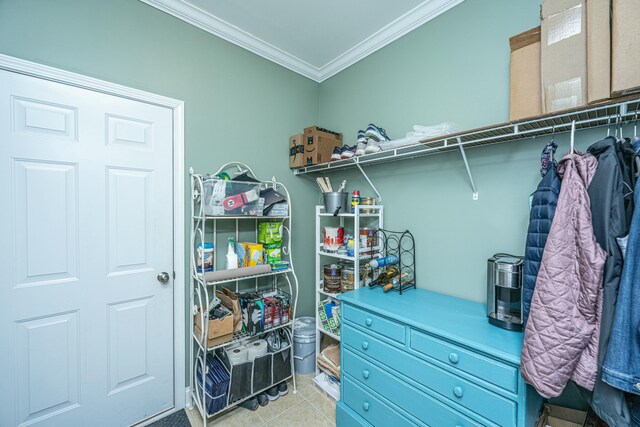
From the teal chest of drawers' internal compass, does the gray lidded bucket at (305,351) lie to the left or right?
on its right

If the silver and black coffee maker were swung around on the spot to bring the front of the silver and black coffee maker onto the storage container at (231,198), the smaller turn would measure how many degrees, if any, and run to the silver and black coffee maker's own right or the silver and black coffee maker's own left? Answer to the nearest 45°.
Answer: approximately 45° to the silver and black coffee maker's own right
